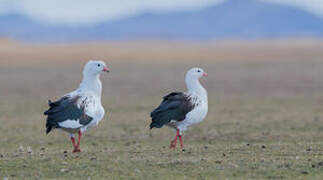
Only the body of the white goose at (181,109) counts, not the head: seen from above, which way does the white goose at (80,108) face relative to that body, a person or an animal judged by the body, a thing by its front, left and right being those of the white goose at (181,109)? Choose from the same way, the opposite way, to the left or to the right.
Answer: the same way

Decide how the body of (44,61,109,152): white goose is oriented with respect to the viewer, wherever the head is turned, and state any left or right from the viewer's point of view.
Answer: facing to the right of the viewer

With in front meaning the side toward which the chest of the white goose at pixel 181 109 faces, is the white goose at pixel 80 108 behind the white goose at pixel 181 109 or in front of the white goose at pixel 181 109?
behind

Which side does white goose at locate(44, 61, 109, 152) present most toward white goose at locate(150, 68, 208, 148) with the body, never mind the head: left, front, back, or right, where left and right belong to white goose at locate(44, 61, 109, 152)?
front

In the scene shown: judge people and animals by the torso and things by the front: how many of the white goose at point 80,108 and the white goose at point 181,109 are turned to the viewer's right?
2

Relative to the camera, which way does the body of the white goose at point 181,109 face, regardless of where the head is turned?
to the viewer's right
